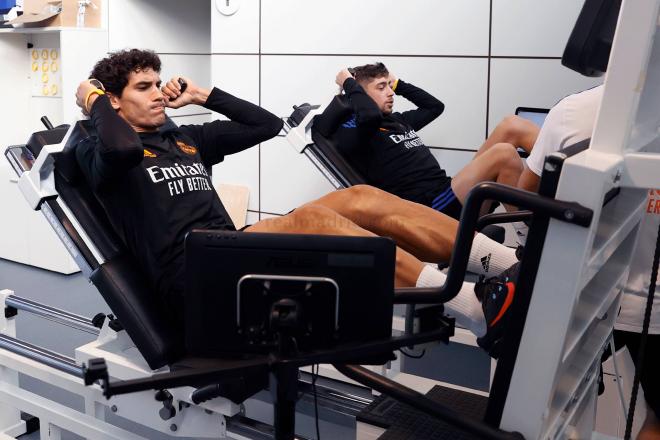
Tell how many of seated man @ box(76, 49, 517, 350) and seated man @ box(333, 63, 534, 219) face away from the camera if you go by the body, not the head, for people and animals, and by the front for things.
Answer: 0

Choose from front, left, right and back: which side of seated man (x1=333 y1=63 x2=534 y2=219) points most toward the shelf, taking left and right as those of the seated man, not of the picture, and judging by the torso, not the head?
back

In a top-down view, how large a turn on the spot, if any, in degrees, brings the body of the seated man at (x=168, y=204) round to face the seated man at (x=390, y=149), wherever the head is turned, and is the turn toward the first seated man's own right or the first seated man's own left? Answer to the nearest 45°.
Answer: approximately 90° to the first seated man's own left

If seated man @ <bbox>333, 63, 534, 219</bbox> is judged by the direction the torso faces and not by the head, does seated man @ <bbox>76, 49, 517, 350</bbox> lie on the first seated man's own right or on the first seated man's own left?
on the first seated man's own right

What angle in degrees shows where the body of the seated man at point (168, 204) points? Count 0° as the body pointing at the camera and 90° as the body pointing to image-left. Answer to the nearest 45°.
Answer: approximately 315°

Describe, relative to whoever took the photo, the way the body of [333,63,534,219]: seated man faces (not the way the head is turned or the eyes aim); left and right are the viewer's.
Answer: facing the viewer and to the right of the viewer

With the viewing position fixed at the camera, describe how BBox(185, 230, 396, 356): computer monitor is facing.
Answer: facing away from the viewer and to the left of the viewer
